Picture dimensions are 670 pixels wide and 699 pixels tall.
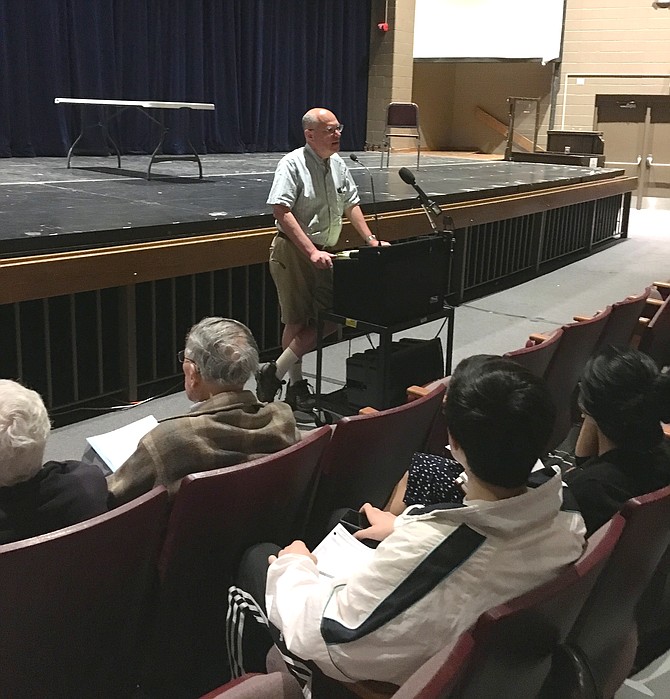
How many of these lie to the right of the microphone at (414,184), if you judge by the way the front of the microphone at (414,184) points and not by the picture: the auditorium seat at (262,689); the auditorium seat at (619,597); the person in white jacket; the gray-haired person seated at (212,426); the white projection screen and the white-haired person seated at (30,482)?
1

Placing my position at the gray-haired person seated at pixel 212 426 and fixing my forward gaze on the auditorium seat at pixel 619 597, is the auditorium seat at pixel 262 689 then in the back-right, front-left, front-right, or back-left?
front-right

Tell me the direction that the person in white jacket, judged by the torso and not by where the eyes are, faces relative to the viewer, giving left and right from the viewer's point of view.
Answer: facing away from the viewer and to the left of the viewer

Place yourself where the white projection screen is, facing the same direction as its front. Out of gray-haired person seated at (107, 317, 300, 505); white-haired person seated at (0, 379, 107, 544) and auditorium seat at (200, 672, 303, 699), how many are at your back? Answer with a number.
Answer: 0

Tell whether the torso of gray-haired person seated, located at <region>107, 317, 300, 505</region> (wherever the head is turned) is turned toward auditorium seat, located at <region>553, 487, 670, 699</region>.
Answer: no

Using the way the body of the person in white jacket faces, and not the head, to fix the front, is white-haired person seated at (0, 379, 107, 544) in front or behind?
in front

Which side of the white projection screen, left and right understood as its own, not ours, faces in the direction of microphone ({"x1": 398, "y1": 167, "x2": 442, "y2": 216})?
front

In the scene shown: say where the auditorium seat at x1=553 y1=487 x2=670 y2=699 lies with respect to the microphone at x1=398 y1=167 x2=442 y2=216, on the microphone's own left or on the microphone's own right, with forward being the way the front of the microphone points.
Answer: on the microphone's own left

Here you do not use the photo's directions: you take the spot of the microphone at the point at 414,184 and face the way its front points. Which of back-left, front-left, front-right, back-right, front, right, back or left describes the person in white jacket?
left

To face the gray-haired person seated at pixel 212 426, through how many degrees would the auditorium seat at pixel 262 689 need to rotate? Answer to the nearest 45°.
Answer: approximately 45° to its right

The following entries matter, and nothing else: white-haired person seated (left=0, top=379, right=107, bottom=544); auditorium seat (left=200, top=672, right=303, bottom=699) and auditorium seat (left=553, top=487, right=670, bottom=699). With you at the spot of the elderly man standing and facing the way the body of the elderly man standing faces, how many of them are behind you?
0

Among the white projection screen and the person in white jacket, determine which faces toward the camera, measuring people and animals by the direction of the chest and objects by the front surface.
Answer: the white projection screen

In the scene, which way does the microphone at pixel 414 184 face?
to the viewer's left

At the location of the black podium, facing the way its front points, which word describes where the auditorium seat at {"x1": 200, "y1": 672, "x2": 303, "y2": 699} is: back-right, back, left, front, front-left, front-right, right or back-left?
front-right

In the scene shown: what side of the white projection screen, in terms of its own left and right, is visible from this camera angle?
front

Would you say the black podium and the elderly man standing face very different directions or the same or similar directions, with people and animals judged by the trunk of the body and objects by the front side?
same or similar directions

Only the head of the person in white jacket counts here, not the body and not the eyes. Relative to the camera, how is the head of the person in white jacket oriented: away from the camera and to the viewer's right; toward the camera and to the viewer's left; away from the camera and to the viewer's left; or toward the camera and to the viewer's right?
away from the camera and to the viewer's left

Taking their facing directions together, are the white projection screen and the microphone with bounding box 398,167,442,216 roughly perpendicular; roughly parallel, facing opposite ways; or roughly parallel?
roughly perpendicular

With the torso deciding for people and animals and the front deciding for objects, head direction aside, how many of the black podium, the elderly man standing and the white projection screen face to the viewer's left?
0

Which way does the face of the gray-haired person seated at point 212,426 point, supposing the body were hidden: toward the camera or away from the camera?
away from the camera

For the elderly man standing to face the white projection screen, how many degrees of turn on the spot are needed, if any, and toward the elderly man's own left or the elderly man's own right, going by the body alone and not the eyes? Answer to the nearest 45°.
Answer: approximately 135° to the elderly man's own left

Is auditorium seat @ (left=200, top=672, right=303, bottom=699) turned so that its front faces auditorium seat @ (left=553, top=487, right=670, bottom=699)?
no

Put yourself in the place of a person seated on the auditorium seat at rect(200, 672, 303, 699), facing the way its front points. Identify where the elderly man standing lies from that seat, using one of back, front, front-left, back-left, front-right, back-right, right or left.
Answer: front-right
